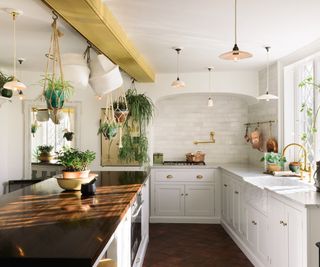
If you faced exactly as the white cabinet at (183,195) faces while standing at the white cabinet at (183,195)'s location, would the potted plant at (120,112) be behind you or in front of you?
in front

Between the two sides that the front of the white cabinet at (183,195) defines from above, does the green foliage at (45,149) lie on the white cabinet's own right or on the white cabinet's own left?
on the white cabinet's own right

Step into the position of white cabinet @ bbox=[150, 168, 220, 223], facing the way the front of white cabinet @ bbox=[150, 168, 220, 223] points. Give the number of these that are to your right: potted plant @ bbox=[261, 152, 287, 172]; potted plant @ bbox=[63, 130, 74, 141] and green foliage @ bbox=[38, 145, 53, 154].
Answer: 2

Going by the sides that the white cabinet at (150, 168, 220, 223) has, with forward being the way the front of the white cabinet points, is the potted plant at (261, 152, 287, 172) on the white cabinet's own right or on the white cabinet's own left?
on the white cabinet's own left

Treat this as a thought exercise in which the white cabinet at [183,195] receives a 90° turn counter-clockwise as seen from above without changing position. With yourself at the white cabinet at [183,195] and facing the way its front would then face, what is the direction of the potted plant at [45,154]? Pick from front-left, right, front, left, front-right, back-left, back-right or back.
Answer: back

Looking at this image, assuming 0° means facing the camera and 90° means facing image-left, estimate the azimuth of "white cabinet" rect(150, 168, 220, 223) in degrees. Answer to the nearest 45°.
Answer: approximately 0°

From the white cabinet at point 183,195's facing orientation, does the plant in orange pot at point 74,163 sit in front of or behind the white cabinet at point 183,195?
in front

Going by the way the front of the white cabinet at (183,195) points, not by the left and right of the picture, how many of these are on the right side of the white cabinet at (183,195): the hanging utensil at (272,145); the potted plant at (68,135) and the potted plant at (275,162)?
1

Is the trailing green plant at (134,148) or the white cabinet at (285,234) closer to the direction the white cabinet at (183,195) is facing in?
the white cabinet

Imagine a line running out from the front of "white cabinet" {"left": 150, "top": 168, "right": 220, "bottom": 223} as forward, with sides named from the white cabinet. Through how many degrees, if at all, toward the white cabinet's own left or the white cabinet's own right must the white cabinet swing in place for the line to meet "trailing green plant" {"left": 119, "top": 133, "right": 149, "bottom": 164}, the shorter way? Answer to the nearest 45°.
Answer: approximately 90° to the white cabinet's own right

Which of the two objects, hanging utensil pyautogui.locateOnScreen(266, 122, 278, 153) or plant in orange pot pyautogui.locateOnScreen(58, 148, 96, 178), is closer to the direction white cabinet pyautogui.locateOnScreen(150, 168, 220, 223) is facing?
the plant in orange pot

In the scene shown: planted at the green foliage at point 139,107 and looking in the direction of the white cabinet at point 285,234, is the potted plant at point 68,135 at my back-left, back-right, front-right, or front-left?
back-right
